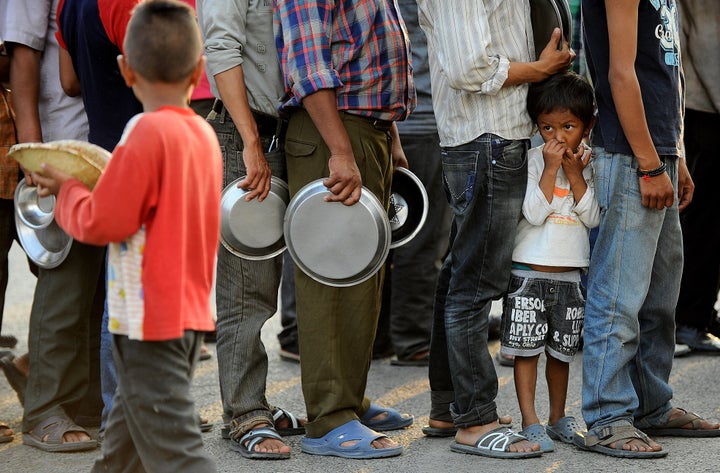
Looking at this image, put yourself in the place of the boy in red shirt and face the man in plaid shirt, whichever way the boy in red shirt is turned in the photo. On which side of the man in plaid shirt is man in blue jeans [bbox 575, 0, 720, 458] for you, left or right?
right

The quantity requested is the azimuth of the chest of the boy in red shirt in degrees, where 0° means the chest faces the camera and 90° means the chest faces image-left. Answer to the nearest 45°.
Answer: approximately 135°

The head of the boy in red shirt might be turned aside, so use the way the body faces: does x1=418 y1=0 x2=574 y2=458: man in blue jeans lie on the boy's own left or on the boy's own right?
on the boy's own right

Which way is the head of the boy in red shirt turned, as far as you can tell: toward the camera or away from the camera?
away from the camera
